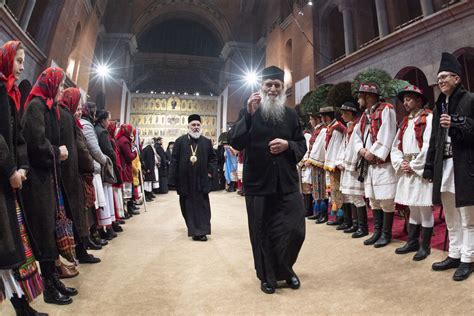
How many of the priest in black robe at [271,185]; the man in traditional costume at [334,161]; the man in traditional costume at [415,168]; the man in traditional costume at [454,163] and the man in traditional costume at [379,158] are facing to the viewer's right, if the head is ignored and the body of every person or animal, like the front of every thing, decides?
0

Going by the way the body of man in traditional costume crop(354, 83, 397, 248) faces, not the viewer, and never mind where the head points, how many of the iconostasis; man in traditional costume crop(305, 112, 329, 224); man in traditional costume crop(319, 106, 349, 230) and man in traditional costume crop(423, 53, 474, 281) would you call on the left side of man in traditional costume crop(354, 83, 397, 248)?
1

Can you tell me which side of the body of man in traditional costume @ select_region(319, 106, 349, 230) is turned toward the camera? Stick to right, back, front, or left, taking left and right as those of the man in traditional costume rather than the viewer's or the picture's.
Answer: left

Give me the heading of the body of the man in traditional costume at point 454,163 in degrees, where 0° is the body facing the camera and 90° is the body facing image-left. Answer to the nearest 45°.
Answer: approximately 45°

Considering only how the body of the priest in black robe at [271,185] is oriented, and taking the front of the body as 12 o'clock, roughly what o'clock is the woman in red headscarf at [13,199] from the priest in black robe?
The woman in red headscarf is roughly at 2 o'clock from the priest in black robe.

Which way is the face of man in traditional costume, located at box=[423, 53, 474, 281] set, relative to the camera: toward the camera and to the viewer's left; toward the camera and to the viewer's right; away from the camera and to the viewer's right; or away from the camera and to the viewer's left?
toward the camera and to the viewer's left

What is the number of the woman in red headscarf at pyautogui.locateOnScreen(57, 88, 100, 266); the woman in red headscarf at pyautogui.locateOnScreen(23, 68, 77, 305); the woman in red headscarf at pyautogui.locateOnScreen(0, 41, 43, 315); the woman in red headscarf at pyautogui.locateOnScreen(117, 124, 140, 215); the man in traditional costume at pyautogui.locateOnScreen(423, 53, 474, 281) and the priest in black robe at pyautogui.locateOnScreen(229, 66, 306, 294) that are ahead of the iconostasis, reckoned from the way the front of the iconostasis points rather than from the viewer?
6

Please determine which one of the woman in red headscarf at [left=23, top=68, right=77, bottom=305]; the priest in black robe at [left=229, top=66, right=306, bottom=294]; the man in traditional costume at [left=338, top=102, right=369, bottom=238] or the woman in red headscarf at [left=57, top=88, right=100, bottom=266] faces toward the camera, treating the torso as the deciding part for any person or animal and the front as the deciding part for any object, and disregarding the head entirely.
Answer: the priest in black robe

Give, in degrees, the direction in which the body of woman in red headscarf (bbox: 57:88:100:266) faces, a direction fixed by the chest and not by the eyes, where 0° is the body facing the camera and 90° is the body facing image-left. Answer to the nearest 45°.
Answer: approximately 270°

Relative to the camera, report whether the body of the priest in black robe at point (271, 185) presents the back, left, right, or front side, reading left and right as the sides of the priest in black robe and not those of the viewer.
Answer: front

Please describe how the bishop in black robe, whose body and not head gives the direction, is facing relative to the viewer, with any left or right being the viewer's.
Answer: facing the viewer

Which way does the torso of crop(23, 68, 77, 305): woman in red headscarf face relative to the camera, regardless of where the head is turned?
to the viewer's right

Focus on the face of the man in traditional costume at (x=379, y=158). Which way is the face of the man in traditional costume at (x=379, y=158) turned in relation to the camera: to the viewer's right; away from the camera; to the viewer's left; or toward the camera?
to the viewer's left
